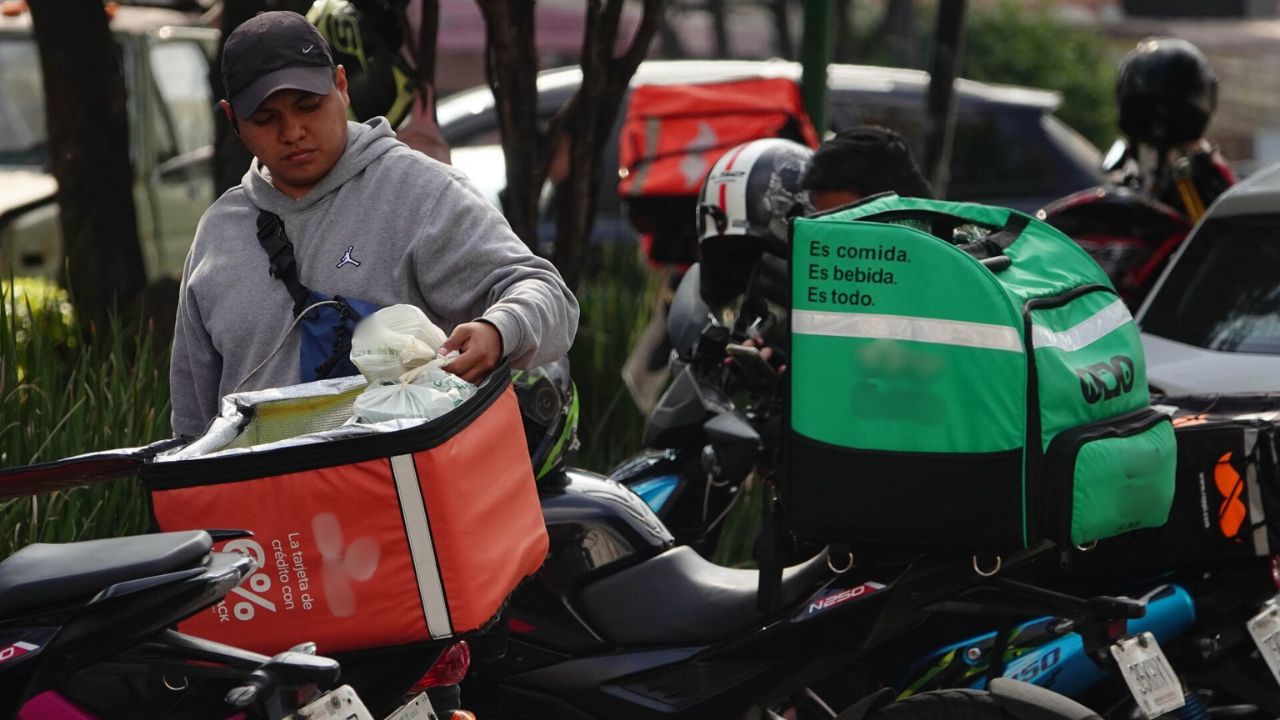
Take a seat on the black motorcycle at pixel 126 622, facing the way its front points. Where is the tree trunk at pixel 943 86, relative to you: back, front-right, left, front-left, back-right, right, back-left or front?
right

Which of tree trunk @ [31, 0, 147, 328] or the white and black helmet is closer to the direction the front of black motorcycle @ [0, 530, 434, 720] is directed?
the tree trunk

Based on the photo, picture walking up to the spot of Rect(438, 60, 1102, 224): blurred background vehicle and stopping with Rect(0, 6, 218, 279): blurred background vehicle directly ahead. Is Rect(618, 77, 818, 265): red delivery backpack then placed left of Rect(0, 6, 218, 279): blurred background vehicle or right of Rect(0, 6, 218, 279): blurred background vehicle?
left

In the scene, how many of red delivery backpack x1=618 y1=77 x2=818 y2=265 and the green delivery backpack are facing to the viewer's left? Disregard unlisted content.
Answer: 0

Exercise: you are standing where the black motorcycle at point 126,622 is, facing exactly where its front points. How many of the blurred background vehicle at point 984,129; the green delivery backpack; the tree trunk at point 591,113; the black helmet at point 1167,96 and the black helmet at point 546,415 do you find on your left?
0

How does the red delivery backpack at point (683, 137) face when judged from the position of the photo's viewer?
facing the viewer

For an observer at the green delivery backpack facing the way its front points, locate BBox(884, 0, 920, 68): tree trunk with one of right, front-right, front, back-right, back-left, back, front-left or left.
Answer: back-left

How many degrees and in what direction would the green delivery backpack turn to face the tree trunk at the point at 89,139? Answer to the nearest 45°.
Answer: approximately 180°

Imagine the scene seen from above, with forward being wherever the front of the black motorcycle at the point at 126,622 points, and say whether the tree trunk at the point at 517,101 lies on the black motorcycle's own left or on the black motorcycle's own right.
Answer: on the black motorcycle's own right
